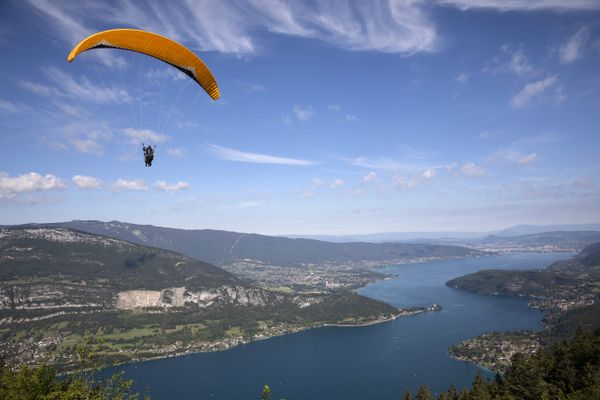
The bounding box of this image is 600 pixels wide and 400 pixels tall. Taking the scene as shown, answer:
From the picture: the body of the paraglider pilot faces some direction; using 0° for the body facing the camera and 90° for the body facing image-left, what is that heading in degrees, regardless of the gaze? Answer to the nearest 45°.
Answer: approximately 180°
